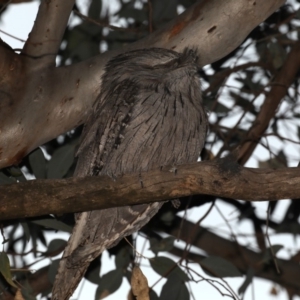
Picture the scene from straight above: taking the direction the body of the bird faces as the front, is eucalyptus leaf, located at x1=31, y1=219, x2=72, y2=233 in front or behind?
behind

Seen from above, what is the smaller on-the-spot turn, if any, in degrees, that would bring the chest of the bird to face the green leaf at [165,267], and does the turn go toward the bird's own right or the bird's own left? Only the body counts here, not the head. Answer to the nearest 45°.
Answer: approximately 135° to the bird's own left
